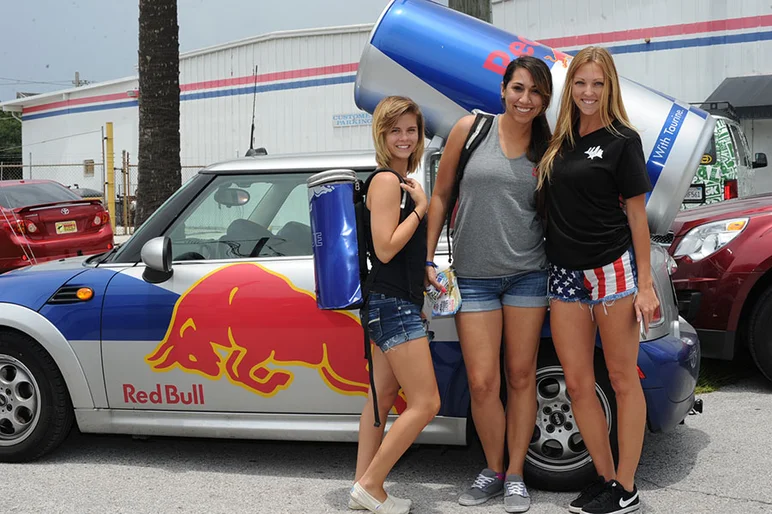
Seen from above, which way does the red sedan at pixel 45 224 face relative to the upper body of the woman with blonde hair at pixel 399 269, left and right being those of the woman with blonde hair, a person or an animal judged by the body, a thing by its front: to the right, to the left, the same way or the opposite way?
the opposite way

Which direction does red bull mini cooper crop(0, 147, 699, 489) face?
to the viewer's left

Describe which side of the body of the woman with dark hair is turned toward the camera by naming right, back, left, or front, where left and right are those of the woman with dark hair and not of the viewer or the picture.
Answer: front

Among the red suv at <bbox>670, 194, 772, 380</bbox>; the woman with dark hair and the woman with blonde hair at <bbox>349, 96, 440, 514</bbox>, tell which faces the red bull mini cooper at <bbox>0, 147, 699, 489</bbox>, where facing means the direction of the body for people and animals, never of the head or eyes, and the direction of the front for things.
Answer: the red suv

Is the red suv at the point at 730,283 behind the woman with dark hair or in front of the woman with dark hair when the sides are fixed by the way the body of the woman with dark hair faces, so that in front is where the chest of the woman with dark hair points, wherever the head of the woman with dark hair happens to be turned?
behind

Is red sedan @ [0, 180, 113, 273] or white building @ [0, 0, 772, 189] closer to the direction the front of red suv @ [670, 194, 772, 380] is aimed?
the red sedan

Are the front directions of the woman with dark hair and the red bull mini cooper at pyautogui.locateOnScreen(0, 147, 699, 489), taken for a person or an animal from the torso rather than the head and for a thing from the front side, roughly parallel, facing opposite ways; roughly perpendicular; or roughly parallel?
roughly perpendicular

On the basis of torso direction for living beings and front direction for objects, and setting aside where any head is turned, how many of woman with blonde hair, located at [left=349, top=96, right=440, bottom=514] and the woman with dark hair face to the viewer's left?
0

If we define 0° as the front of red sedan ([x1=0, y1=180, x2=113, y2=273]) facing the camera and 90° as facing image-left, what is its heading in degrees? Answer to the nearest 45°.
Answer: approximately 135°

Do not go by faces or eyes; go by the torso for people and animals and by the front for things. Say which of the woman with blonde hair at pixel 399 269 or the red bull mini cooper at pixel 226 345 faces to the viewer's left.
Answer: the red bull mini cooper
